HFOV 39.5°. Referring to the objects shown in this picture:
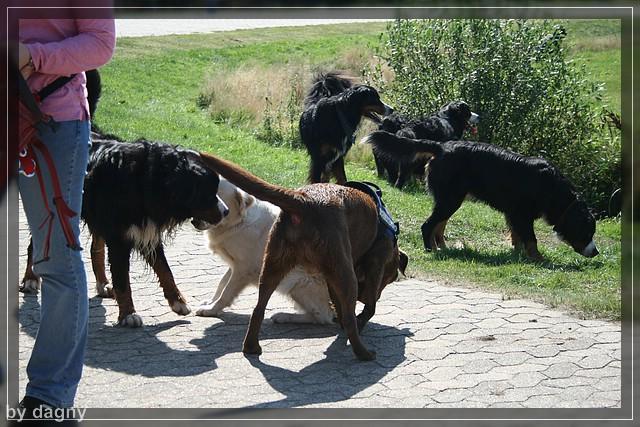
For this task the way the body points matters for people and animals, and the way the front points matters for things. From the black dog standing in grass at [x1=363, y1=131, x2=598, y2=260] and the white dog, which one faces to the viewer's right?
the black dog standing in grass

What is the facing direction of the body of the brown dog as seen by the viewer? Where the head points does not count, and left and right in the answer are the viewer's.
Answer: facing away from the viewer and to the right of the viewer

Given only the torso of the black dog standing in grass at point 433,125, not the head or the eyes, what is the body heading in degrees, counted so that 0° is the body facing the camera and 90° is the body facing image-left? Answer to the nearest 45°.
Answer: approximately 270°

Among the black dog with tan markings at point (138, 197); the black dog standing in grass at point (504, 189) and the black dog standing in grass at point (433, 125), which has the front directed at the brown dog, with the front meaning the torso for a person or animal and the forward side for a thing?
the black dog with tan markings

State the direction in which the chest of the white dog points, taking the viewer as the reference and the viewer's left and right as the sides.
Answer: facing to the left of the viewer

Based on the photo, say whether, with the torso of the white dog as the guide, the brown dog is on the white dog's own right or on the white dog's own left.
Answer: on the white dog's own left

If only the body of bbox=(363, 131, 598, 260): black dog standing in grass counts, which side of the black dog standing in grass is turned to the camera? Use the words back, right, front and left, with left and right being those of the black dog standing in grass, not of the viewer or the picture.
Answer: right

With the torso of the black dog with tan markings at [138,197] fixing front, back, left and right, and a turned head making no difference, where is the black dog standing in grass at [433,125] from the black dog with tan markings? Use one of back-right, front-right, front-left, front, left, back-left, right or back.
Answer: left

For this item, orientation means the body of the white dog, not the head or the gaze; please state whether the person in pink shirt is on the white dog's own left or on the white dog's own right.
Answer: on the white dog's own left

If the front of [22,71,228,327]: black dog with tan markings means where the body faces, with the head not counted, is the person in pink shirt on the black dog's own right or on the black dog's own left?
on the black dog's own right

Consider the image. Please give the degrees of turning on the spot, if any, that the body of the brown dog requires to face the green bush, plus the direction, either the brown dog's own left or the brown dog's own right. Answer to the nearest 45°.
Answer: approximately 45° to the brown dog's own left

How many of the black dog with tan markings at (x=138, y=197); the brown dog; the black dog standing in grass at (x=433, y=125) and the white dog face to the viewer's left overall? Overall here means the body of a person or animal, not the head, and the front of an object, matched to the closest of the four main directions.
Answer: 1

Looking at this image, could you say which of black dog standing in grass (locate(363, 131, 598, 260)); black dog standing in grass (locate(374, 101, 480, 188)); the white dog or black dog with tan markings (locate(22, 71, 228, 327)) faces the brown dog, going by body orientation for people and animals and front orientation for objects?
the black dog with tan markings

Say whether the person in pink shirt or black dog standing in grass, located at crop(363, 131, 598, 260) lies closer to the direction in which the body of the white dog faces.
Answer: the person in pink shirt

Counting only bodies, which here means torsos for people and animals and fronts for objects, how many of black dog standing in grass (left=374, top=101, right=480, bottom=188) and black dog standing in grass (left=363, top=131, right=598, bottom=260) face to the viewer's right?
2

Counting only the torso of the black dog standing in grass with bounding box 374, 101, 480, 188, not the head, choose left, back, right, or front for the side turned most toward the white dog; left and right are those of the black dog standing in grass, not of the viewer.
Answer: right

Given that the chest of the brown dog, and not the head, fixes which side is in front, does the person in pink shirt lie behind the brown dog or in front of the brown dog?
behind
